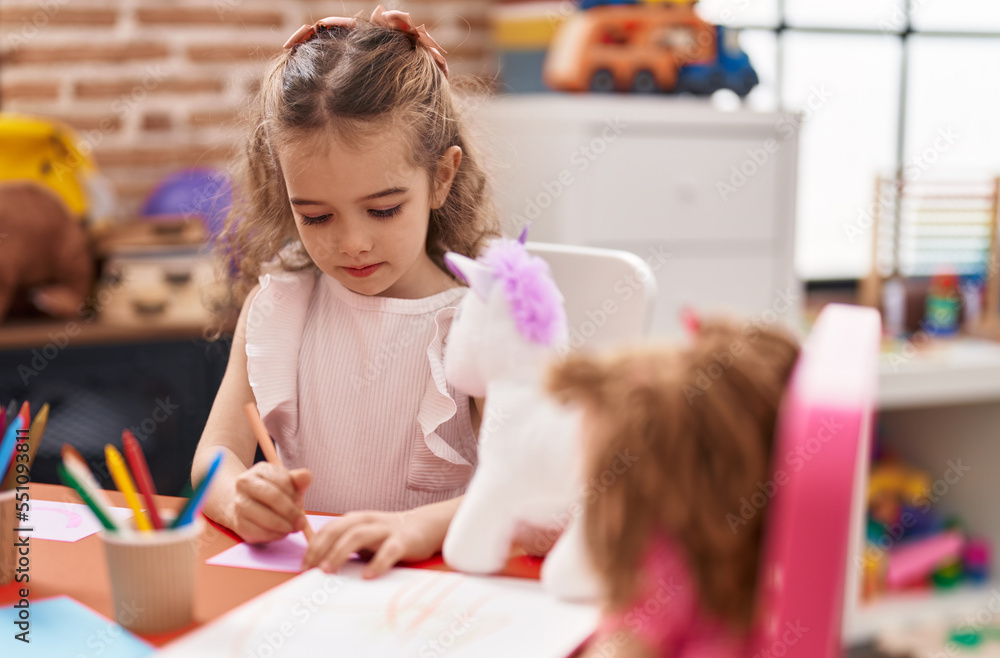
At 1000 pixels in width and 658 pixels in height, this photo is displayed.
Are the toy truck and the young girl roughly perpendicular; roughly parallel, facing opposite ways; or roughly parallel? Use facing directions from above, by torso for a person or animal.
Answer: roughly perpendicular

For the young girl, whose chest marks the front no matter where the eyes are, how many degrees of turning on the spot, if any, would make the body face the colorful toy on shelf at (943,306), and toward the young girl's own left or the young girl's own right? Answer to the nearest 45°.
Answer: approximately 135° to the young girl's own left

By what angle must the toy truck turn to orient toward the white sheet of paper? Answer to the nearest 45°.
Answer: approximately 90° to its right

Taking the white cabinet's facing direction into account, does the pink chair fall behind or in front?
in front

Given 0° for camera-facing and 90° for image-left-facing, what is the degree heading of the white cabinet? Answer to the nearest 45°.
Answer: approximately 0°

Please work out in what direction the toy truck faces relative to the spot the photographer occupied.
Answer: facing to the right of the viewer
